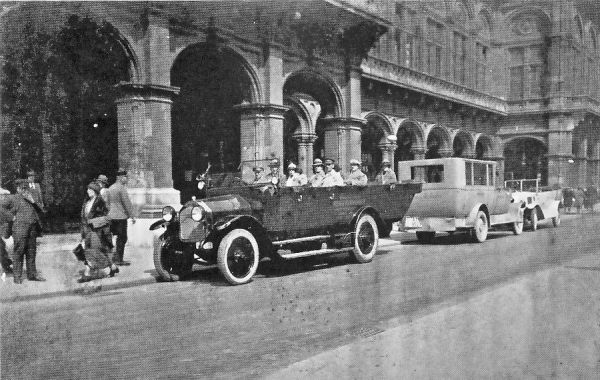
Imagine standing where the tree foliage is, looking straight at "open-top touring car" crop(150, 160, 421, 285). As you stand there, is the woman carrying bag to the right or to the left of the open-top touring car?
right

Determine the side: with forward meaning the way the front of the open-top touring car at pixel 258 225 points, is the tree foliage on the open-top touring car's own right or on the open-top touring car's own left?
on the open-top touring car's own right

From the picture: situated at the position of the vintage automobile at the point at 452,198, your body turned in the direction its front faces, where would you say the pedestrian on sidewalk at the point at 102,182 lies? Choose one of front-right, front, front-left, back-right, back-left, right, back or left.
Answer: back

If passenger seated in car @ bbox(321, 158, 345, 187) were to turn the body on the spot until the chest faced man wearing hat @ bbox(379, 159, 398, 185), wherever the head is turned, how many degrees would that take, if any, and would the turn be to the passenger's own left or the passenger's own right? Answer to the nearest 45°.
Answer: approximately 180°

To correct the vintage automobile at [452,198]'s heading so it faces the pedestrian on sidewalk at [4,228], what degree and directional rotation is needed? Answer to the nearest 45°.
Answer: approximately 180°

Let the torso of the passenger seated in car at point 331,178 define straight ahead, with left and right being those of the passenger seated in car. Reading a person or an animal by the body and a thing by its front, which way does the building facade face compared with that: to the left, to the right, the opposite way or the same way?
to the left

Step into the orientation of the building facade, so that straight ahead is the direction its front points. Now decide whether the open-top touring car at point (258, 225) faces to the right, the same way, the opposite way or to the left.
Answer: to the right

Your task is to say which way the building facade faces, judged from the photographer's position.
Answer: facing the viewer and to the right of the viewer

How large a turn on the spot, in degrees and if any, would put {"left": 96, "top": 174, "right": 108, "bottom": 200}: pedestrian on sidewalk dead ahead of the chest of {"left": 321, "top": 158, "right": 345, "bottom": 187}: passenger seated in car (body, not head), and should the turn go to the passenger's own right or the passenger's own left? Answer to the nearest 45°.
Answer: approximately 45° to the passenger's own right

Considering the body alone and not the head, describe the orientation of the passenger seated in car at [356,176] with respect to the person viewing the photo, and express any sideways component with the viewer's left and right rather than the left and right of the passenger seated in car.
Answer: facing the viewer and to the left of the viewer
